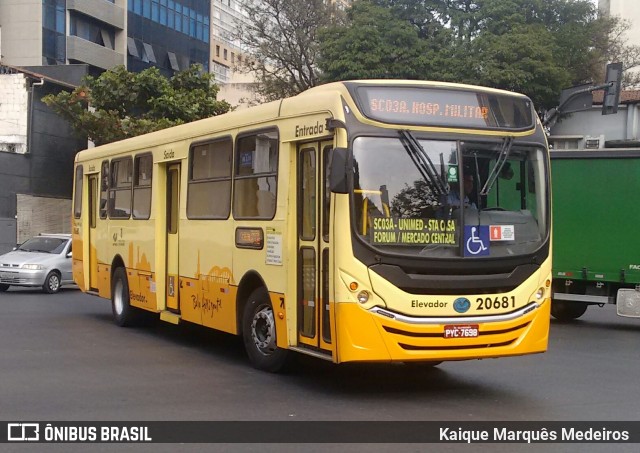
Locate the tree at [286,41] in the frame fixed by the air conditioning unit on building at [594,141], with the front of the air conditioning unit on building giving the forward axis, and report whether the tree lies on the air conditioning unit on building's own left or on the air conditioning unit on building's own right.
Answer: on the air conditioning unit on building's own right

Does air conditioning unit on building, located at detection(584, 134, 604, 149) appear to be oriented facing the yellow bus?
yes

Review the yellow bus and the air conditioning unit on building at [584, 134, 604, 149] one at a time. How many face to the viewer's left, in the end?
0

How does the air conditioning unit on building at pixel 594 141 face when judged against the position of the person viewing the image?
facing the viewer

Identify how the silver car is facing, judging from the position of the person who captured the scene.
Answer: facing the viewer and to the left of the viewer

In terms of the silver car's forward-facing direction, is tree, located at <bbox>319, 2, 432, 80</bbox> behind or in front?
behind

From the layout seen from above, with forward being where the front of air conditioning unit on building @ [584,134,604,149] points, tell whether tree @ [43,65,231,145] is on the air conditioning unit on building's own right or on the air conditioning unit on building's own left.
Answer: on the air conditioning unit on building's own right

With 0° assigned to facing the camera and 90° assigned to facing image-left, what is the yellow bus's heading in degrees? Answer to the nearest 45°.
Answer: approximately 315°

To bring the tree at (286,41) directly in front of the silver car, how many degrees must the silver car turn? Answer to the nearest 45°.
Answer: approximately 180°
